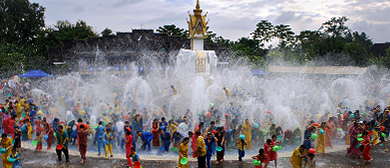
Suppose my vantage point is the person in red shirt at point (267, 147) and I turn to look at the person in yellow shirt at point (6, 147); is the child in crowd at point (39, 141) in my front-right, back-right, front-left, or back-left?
front-right

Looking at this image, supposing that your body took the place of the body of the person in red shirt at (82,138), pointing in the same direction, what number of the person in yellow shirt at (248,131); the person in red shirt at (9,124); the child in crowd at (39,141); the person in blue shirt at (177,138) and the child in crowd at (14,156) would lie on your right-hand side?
2

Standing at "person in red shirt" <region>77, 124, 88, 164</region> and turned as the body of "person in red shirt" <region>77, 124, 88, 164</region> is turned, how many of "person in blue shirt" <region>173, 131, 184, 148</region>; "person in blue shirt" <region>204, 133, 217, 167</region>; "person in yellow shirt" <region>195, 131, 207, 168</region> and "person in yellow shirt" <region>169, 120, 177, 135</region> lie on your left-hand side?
0

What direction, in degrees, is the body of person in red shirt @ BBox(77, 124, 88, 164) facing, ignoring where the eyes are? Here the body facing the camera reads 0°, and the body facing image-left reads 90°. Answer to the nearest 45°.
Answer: approximately 180°

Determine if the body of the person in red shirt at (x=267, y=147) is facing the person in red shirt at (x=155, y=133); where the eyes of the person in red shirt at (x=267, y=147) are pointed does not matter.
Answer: no

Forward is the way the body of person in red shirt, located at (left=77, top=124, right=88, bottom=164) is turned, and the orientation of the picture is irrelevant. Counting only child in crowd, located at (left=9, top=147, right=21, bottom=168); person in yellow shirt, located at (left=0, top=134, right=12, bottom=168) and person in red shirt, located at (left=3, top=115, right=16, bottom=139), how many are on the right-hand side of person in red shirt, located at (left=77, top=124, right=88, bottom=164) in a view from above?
0

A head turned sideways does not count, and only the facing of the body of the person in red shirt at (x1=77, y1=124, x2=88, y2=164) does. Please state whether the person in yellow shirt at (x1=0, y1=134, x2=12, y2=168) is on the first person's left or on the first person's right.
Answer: on the first person's left

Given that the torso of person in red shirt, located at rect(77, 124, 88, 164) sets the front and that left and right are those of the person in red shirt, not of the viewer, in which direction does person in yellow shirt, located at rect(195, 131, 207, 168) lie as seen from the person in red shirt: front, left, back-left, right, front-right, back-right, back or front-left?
back-right

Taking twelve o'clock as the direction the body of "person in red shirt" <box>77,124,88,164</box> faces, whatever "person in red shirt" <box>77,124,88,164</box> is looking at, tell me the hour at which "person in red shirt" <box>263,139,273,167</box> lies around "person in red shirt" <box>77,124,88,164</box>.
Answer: "person in red shirt" <box>263,139,273,167</box> is roughly at 4 o'clock from "person in red shirt" <box>77,124,88,164</box>.

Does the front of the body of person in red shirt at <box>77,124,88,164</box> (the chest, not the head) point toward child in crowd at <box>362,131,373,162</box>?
no

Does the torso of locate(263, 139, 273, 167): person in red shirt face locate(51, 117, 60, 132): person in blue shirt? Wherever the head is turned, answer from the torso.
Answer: no

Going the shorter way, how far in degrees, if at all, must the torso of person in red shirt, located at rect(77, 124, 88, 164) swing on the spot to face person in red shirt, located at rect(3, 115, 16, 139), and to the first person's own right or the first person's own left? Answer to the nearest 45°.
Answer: approximately 45° to the first person's own left

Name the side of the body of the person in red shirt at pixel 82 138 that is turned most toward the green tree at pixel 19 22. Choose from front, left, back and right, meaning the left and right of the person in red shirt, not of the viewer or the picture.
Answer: front
